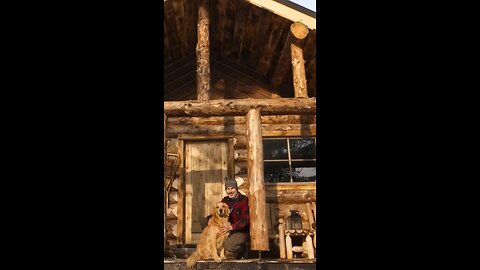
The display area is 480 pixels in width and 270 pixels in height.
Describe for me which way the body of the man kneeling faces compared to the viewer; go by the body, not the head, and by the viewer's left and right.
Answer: facing the viewer and to the left of the viewer

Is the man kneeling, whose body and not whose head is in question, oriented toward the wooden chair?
no

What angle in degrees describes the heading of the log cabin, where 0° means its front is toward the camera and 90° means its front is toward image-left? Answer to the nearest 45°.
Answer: approximately 0°
